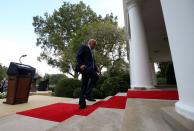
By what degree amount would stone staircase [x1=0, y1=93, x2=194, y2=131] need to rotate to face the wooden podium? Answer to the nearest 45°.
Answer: approximately 45° to its right
